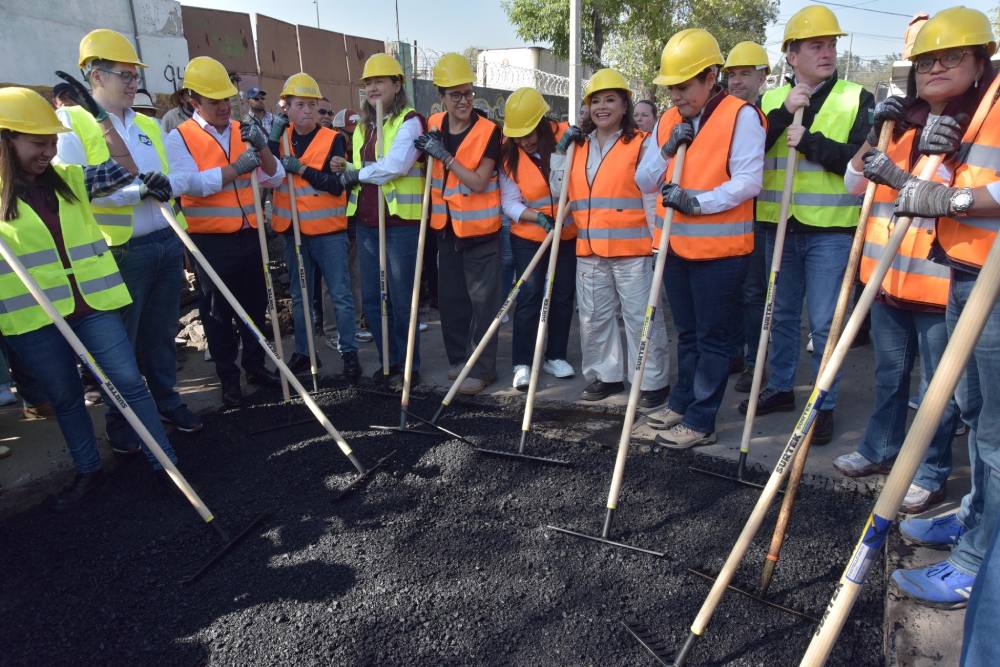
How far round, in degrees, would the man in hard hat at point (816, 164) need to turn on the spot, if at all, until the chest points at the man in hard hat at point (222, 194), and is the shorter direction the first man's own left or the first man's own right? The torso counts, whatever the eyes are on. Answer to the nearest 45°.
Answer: approximately 45° to the first man's own right

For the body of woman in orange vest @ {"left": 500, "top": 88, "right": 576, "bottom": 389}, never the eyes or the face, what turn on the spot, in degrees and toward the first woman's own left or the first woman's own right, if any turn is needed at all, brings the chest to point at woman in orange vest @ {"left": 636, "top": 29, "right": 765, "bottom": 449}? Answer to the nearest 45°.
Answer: approximately 45° to the first woman's own left

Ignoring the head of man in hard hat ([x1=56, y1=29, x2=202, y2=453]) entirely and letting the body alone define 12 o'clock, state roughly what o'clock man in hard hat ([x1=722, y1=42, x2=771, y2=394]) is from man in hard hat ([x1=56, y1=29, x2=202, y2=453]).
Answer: man in hard hat ([x1=722, y1=42, x2=771, y2=394]) is roughly at 11 o'clock from man in hard hat ([x1=56, y1=29, x2=202, y2=453]).

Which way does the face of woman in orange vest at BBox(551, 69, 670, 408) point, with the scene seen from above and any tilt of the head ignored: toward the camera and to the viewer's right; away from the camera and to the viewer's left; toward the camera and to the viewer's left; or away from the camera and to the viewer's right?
toward the camera and to the viewer's left

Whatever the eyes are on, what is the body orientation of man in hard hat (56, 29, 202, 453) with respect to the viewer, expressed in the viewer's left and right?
facing the viewer and to the right of the viewer

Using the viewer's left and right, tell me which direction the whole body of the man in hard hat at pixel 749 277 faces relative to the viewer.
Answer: facing the viewer and to the left of the viewer

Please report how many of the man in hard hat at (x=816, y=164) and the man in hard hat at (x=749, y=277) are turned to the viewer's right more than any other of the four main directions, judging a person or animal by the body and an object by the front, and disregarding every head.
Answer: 0

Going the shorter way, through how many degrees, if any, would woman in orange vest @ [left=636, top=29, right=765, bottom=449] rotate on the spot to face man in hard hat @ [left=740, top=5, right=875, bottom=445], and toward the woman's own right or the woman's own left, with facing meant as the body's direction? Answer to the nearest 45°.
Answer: approximately 180°

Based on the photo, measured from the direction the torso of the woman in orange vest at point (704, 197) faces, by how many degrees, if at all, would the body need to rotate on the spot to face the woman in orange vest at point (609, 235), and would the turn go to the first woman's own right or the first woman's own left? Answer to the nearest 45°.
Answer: approximately 90° to the first woman's own right

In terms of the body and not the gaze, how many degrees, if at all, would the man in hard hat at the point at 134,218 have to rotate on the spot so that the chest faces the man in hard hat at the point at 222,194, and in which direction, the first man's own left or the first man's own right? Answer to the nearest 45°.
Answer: approximately 90° to the first man's own left

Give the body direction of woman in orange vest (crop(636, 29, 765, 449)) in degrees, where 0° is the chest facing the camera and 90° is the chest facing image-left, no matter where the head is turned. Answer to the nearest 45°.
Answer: approximately 45°

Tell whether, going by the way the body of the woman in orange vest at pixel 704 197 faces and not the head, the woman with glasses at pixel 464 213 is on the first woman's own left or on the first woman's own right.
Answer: on the first woman's own right

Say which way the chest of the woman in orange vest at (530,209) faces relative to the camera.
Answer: toward the camera

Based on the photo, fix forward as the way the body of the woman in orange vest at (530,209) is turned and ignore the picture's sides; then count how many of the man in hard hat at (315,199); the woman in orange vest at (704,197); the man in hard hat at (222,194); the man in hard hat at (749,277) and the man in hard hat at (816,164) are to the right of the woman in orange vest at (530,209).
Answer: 2
